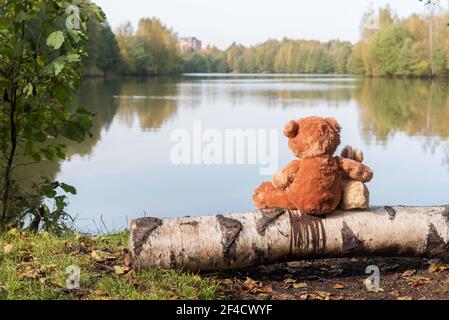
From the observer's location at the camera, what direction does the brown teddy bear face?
facing away from the viewer and to the left of the viewer

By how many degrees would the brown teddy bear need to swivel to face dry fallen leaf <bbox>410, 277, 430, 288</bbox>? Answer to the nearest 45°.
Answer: approximately 135° to its right

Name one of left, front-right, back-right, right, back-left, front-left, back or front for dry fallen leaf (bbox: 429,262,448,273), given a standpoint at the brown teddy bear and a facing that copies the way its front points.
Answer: back-right

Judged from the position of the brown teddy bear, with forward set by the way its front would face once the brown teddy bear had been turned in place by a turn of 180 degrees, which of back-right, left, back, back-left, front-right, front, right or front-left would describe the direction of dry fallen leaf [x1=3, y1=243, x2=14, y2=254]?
back-right

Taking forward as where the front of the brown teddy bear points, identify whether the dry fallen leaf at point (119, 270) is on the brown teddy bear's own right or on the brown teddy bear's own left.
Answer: on the brown teddy bear's own left
